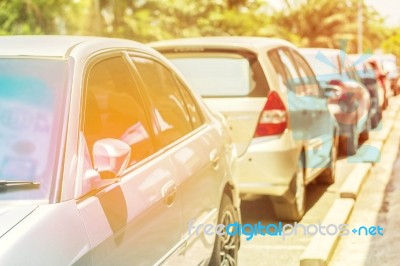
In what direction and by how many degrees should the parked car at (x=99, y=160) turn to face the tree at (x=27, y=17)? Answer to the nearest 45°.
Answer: approximately 135° to its right

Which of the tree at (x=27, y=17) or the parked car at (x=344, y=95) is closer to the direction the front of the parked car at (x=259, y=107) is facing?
the parked car

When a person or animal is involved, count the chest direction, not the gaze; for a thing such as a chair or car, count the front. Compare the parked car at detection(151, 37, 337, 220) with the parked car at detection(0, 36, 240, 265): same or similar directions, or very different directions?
very different directions

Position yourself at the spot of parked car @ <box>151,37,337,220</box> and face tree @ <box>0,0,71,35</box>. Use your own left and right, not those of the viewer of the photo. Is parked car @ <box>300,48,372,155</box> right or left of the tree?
right

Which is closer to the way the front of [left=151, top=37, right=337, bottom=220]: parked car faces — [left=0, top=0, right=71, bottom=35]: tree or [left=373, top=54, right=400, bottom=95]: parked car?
the parked car

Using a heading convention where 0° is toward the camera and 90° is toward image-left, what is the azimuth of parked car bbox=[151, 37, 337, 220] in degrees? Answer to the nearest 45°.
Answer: approximately 225°

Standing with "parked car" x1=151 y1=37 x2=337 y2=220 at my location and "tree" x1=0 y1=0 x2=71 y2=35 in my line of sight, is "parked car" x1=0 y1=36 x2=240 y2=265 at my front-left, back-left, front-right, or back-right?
back-left
